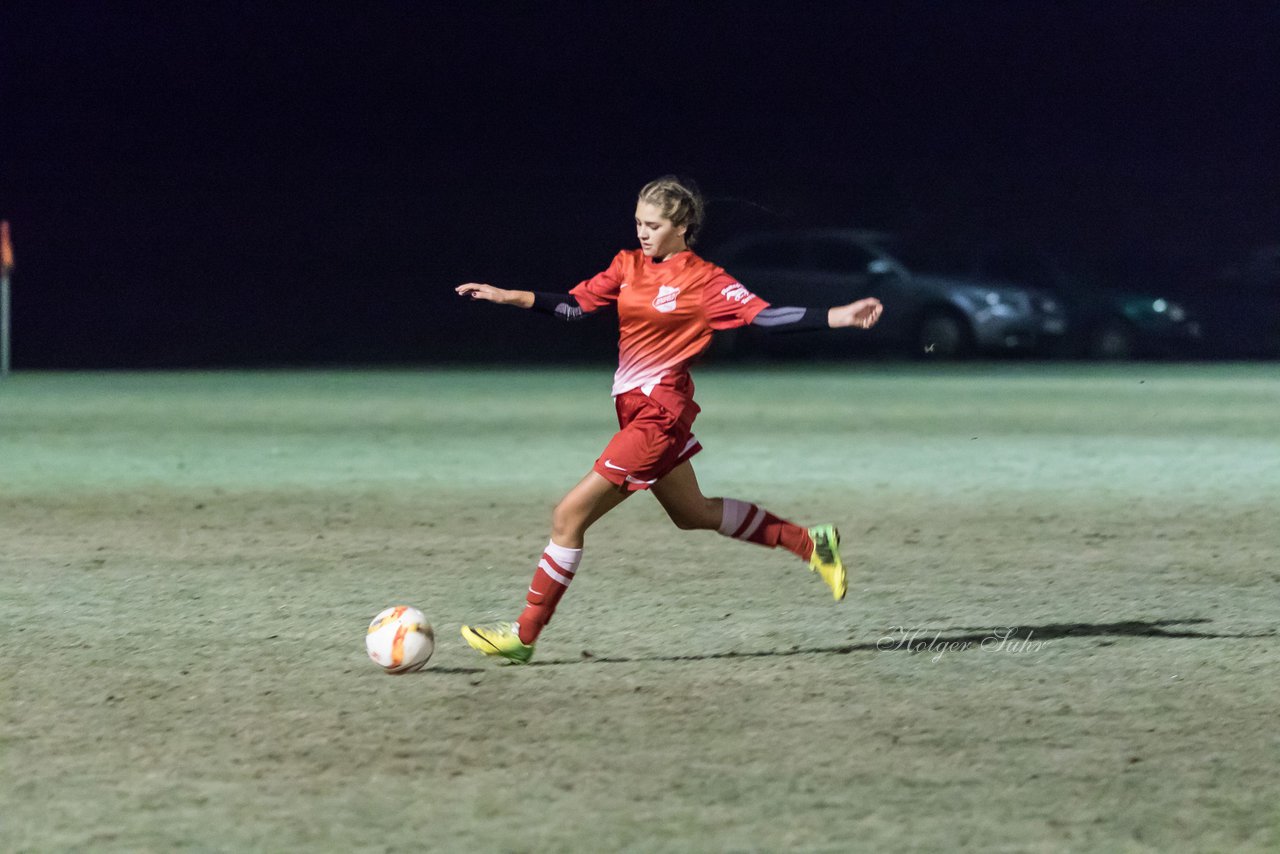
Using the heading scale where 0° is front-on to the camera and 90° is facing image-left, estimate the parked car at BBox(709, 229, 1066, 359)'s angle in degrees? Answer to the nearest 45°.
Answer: approximately 315°

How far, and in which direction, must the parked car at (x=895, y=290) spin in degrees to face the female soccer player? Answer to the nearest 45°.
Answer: approximately 45° to its right

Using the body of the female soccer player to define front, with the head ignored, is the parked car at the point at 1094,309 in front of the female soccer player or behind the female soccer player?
behind

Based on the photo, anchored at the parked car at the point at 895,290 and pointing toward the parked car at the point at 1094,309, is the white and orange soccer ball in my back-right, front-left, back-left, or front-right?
back-right

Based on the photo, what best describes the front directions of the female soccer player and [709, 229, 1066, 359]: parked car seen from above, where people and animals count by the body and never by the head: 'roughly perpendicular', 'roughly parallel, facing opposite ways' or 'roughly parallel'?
roughly perpendicular

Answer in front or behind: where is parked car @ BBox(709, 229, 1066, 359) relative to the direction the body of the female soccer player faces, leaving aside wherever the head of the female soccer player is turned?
behind

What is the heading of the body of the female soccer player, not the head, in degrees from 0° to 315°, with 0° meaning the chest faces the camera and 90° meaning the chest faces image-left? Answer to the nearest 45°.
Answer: approximately 45°

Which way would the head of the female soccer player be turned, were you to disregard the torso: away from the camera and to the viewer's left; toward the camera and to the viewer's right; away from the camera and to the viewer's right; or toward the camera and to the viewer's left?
toward the camera and to the viewer's left

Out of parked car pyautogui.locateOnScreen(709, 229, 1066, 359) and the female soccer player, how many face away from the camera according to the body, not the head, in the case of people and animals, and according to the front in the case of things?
0
